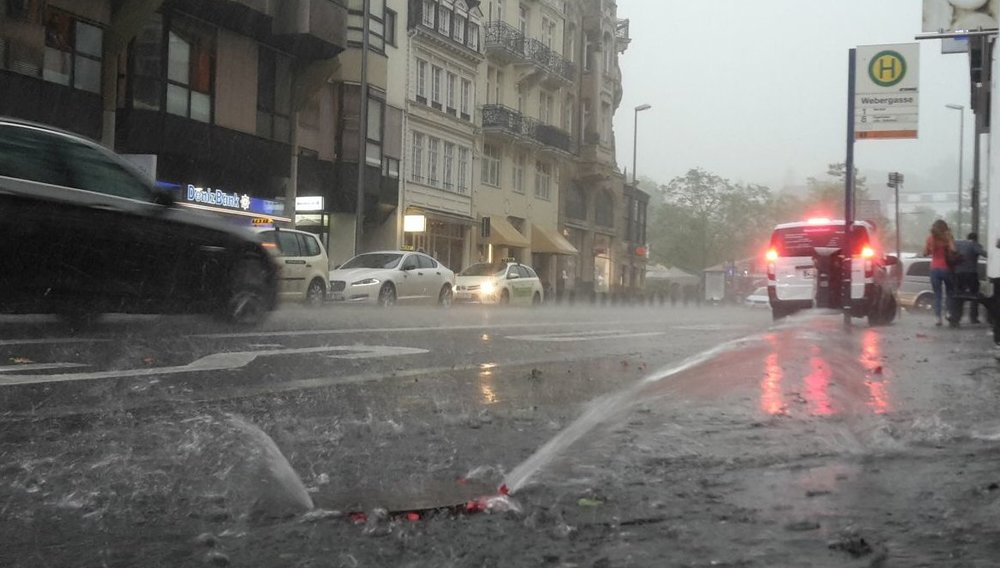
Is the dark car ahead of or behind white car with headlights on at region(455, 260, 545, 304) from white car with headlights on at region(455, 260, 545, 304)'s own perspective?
ahead

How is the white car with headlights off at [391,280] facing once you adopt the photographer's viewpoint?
facing the viewer and to the left of the viewer

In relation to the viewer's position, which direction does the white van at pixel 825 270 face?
facing away from the viewer

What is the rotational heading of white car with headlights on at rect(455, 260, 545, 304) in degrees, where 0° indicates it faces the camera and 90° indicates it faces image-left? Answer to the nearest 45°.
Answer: approximately 45°

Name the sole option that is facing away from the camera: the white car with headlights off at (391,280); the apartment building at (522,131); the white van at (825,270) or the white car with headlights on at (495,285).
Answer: the white van

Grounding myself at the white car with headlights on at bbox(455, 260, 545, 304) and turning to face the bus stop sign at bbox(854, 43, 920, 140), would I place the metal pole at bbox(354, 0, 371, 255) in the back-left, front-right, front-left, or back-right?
back-right

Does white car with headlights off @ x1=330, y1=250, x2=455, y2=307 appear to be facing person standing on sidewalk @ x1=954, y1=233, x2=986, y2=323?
no

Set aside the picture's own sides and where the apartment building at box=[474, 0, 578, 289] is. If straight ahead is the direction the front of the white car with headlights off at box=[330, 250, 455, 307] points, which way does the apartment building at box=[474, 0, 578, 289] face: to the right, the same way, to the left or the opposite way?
to the left

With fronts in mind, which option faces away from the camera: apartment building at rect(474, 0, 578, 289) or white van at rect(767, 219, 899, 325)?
the white van

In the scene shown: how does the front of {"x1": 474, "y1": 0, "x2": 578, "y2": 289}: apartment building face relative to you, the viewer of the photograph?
facing the viewer and to the right of the viewer

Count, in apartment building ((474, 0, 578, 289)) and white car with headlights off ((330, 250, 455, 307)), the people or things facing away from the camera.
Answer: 0

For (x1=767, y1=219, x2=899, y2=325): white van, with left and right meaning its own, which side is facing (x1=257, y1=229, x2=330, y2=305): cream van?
left

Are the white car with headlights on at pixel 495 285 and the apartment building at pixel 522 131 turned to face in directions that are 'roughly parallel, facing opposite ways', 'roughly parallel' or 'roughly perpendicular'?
roughly perpendicular

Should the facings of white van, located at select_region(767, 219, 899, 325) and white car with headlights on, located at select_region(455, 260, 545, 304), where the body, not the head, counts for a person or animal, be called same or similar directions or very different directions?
very different directions

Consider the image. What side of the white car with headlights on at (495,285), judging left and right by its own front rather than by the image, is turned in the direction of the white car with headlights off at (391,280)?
front

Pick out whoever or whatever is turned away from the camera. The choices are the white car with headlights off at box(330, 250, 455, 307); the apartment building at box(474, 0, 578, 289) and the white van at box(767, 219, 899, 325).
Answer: the white van

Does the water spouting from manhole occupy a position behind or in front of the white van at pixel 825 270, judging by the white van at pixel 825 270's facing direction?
behind

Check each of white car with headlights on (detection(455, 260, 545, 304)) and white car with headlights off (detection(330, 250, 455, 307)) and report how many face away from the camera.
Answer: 0

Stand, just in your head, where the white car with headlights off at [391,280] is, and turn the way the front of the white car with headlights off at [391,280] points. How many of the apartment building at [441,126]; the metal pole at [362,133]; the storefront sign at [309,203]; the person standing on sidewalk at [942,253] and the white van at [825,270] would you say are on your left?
2

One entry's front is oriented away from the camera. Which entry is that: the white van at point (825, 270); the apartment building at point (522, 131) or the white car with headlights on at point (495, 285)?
the white van
